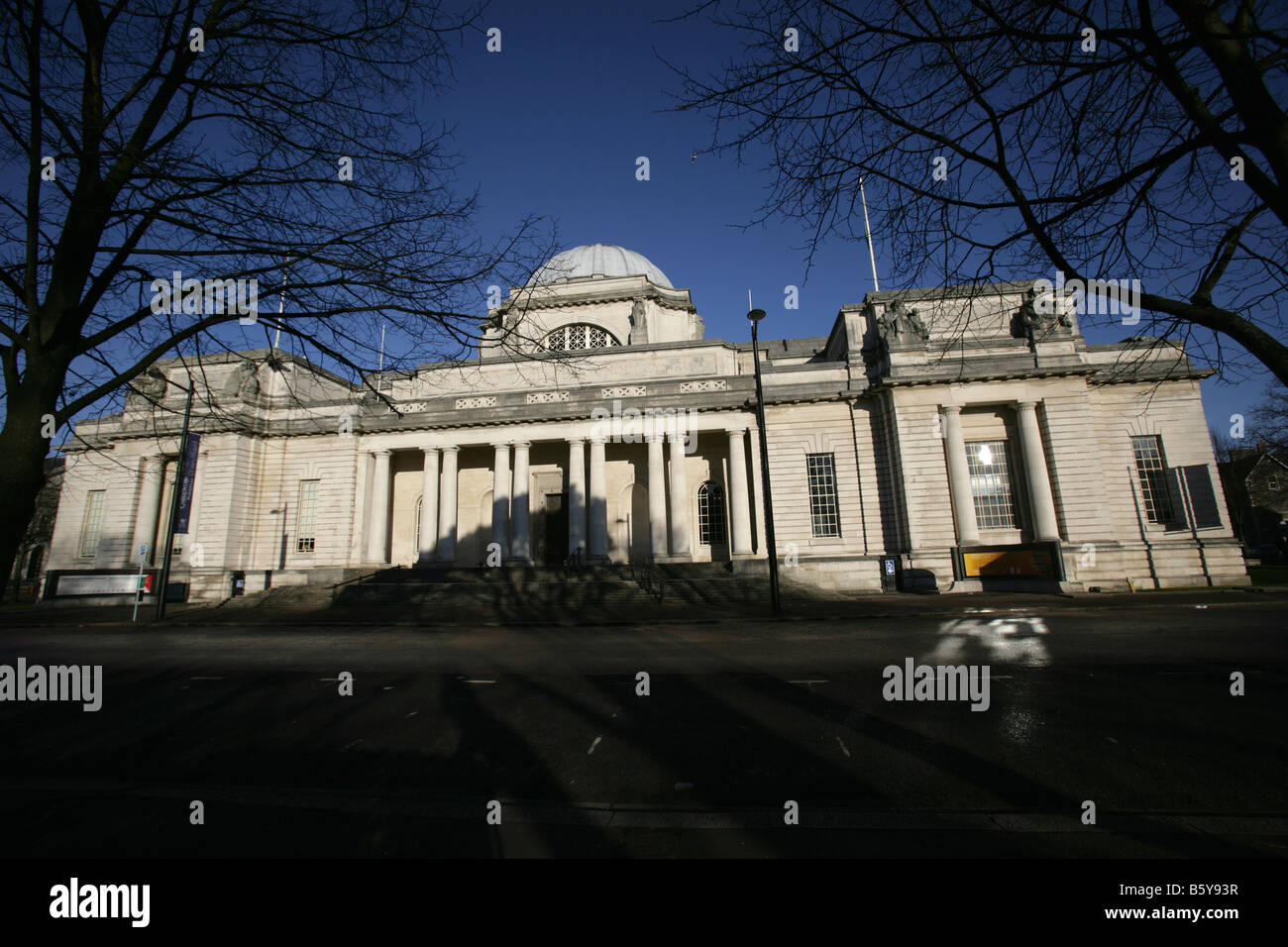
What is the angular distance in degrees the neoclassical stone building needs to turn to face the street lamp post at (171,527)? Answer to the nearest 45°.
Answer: approximately 90° to its right

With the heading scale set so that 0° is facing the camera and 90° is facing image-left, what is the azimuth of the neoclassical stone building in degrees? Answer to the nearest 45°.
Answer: approximately 0°
